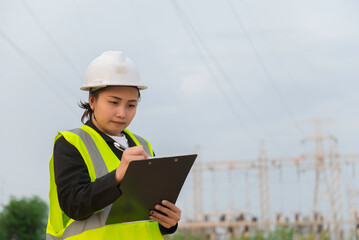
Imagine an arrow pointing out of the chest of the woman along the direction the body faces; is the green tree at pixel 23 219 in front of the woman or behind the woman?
behind

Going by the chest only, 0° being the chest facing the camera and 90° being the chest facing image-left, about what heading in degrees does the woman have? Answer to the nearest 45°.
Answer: approximately 315°
